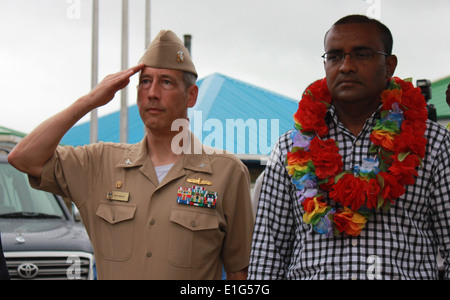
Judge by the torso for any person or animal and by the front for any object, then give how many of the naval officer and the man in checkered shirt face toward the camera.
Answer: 2

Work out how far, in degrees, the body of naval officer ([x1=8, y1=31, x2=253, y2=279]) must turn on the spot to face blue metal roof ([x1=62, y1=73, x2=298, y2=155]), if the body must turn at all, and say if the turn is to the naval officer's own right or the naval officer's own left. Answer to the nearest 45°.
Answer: approximately 180°

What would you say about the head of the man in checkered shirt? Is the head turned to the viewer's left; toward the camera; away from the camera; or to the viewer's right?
toward the camera

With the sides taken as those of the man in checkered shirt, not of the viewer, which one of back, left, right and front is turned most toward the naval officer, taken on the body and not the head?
right

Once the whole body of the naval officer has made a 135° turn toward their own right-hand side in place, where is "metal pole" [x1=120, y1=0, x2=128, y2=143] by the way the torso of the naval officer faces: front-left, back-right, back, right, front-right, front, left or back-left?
front-right

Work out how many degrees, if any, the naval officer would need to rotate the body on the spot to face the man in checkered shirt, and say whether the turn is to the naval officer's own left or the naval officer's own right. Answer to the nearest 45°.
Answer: approximately 45° to the naval officer's own left

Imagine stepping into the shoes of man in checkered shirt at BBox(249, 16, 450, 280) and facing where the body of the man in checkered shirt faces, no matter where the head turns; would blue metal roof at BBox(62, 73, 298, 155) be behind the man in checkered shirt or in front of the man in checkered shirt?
behind

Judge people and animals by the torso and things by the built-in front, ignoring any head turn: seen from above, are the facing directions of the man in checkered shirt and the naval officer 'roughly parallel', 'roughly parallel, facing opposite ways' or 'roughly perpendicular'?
roughly parallel

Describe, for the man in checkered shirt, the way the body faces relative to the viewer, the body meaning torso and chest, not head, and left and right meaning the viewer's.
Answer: facing the viewer

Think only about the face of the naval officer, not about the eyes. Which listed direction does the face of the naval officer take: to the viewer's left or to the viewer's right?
to the viewer's left

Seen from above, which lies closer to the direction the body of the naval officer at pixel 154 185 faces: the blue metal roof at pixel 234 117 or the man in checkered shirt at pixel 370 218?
the man in checkered shirt
